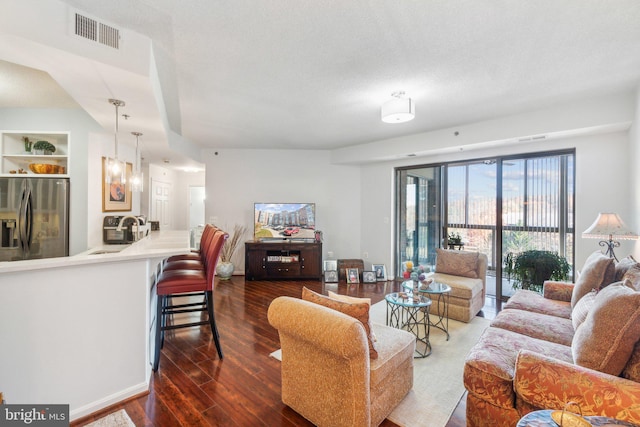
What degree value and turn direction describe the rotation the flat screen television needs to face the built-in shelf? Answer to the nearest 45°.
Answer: approximately 45° to its right

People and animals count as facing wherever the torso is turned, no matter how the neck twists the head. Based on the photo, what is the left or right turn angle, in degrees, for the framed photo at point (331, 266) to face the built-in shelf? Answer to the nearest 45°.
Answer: approximately 45° to its right

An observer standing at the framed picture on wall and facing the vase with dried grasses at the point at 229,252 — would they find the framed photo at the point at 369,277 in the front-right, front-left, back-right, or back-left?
front-right

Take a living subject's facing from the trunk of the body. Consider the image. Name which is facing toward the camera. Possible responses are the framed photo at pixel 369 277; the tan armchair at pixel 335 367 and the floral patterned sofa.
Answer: the framed photo

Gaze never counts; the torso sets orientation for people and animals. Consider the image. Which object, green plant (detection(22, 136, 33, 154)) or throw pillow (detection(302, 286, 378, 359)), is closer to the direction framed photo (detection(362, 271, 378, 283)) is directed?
the throw pillow

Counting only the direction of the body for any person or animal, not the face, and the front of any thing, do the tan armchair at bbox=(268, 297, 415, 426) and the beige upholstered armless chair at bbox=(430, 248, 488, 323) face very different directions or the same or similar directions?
very different directions

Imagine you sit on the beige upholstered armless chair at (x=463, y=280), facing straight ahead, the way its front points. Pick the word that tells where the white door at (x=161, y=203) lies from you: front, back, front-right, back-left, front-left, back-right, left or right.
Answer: front-right

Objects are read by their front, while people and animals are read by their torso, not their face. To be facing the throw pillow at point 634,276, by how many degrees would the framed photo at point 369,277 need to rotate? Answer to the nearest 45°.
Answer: approximately 45° to its left

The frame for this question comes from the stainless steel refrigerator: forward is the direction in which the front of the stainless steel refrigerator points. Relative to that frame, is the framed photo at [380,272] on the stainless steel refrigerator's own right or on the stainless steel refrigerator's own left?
on the stainless steel refrigerator's own left

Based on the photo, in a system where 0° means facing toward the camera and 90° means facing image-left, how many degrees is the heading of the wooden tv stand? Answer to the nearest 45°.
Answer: approximately 0°

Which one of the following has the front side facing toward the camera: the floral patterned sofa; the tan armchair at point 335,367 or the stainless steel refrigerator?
the stainless steel refrigerator

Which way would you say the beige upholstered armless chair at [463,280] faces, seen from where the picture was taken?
facing the viewer and to the left of the viewer

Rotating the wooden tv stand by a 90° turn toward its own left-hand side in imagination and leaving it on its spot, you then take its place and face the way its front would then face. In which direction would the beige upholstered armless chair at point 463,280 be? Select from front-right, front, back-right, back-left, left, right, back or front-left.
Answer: front-right

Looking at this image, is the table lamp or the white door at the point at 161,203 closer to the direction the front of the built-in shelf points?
the table lamp

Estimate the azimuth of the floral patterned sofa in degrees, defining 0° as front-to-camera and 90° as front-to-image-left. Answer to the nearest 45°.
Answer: approximately 90°

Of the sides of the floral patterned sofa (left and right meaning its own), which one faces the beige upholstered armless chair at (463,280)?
right

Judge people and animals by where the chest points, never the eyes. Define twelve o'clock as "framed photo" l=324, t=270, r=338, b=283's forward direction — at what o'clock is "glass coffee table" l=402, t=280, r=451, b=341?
The glass coffee table is roughly at 11 o'clock from the framed photo.

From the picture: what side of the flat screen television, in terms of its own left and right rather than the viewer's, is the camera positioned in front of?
front

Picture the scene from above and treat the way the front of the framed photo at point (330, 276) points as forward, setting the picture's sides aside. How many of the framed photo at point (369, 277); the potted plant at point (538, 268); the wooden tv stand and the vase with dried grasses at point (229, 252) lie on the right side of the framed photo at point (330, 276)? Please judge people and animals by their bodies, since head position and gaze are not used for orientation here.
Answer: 2

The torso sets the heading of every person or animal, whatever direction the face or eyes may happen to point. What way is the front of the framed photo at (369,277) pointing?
toward the camera
